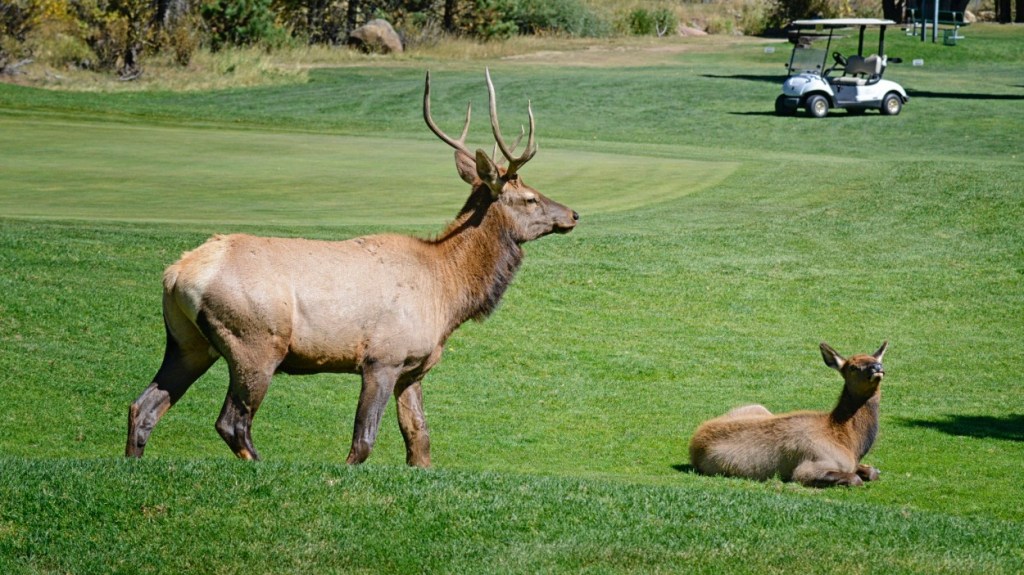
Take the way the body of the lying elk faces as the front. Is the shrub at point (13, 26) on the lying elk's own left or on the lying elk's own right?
on the lying elk's own left

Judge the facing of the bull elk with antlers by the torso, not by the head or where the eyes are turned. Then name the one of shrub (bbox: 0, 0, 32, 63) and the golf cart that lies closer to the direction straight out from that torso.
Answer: the golf cart

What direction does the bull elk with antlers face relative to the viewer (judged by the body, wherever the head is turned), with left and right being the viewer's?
facing to the right of the viewer

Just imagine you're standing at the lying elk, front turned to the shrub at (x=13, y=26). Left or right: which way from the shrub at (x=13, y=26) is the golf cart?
right

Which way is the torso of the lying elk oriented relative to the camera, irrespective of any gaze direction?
to the viewer's right

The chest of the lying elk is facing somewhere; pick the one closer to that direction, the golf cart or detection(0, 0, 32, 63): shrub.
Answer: the golf cart

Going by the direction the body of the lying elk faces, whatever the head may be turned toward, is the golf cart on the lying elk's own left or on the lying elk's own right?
on the lying elk's own left
